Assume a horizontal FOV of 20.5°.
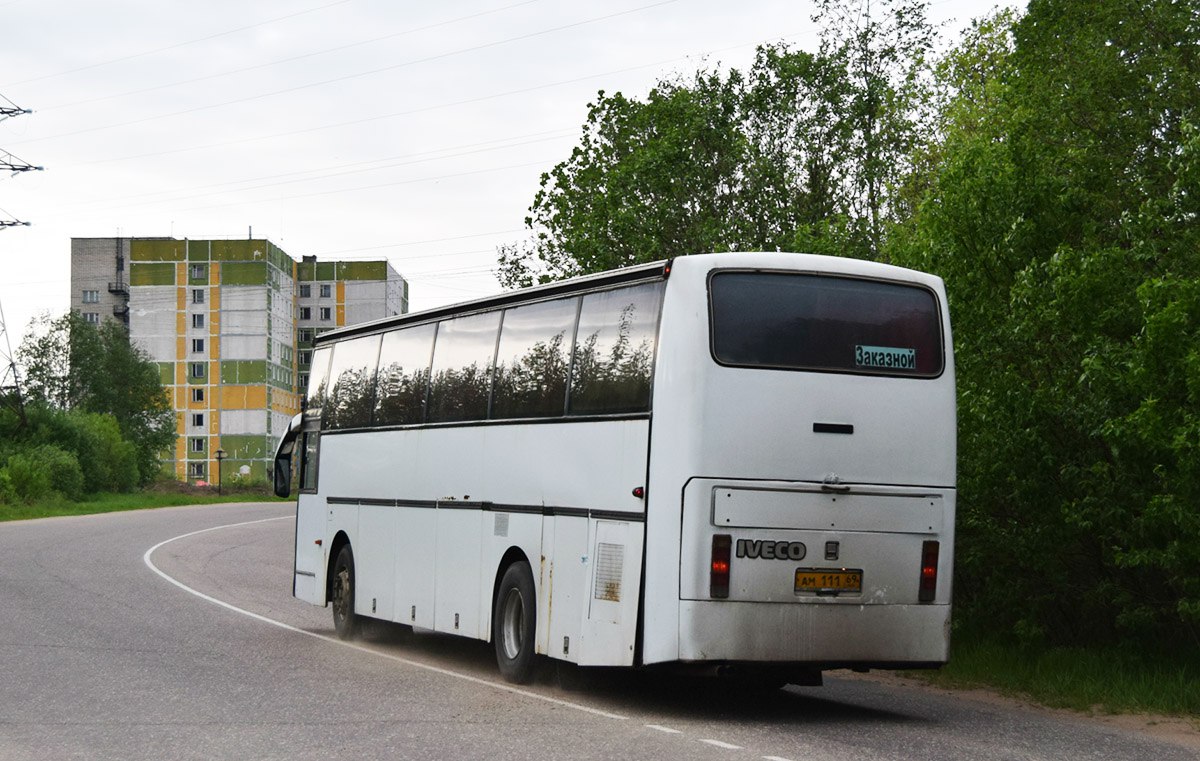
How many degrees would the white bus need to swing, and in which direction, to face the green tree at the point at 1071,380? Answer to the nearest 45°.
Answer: approximately 90° to its right

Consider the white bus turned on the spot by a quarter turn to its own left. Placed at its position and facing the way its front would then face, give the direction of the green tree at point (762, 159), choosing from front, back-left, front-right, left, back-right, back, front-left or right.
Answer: back-right

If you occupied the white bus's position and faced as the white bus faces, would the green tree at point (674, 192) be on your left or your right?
on your right

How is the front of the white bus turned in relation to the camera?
facing away from the viewer and to the left of the viewer
